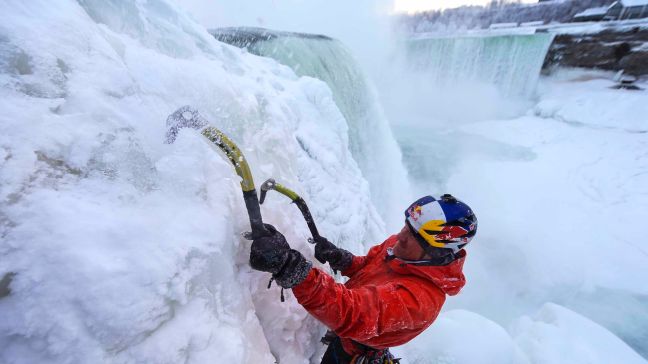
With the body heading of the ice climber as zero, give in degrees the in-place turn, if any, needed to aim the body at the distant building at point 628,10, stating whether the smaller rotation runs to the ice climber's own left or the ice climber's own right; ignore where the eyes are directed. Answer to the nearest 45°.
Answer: approximately 135° to the ice climber's own right

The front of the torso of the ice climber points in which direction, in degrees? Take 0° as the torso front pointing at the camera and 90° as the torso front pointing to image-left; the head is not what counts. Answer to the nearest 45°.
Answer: approximately 90°

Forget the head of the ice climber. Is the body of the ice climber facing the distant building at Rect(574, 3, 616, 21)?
no
